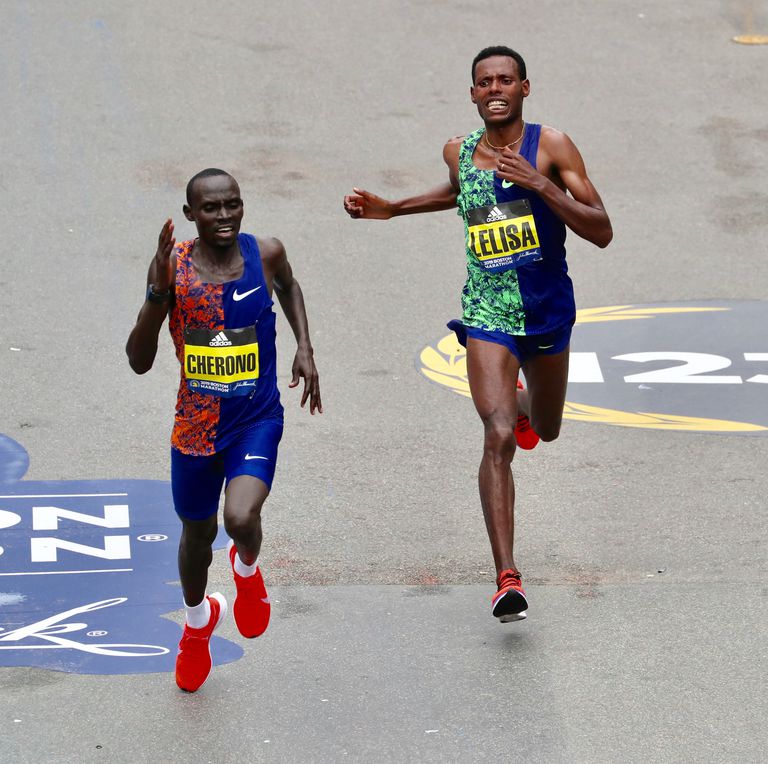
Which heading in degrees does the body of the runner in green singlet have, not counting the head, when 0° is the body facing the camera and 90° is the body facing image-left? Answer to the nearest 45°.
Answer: approximately 0°
